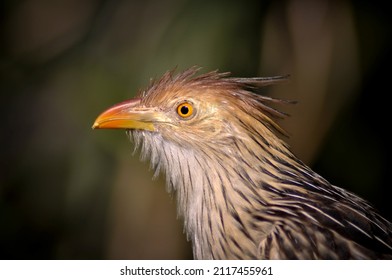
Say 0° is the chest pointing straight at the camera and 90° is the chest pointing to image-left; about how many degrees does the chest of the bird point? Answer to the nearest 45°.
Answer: approximately 90°
